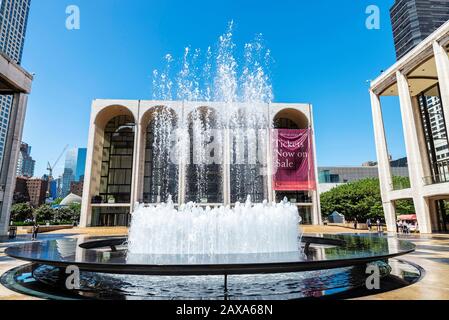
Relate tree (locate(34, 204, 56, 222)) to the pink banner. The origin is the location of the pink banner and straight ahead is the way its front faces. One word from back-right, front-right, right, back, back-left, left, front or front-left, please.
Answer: right

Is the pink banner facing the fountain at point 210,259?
yes

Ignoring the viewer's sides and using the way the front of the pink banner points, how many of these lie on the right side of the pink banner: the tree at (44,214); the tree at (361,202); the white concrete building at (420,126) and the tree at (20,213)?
2

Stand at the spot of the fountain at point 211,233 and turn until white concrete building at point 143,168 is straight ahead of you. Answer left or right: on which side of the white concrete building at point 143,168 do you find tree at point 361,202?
right

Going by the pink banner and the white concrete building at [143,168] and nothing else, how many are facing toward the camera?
2

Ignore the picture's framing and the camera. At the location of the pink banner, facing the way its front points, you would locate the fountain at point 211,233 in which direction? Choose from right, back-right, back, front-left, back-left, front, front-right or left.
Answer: front

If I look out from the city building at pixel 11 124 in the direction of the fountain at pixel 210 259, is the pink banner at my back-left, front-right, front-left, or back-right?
front-left

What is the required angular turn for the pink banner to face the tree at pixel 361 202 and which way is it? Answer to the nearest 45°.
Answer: approximately 135° to its left

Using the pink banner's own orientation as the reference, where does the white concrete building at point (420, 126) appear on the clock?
The white concrete building is roughly at 10 o'clock from the pink banner.

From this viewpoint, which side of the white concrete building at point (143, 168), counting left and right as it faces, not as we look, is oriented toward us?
front

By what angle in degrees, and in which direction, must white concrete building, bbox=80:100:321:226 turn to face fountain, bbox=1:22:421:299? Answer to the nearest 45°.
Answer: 0° — it already faces it

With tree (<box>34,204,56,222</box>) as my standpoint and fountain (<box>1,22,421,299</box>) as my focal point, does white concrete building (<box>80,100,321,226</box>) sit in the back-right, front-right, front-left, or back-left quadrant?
front-left

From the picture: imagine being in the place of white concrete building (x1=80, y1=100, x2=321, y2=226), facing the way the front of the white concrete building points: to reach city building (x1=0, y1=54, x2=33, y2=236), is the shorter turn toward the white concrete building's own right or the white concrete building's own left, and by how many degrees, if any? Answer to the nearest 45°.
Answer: approximately 45° to the white concrete building's own right

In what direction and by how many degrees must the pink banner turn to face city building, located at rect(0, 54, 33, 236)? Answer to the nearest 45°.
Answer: approximately 45° to its right
